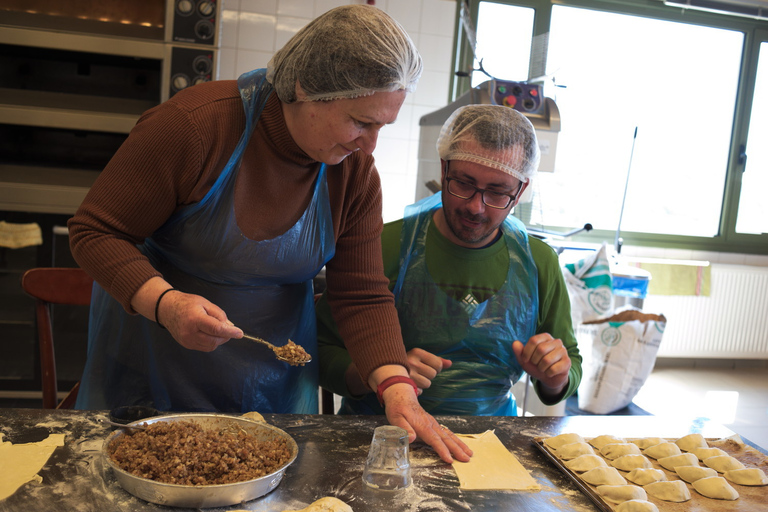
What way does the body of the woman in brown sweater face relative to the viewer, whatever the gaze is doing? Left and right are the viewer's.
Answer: facing the viewer and to the right of the viewer

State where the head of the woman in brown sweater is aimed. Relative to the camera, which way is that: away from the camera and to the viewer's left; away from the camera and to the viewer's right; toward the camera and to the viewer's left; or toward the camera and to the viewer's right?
toward the camera and to the viewer's right

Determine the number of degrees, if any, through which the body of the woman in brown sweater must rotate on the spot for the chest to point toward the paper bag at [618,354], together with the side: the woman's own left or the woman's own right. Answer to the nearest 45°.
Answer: approximately 90° to the woman's own left

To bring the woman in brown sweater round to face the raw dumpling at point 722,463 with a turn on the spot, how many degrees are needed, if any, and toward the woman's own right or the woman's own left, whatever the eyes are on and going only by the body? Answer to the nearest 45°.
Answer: approximately 45° to the woman's own left

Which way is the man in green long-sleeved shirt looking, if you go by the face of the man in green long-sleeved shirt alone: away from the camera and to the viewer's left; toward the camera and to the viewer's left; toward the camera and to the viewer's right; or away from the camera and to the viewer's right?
toward the camera and to the viewer's left

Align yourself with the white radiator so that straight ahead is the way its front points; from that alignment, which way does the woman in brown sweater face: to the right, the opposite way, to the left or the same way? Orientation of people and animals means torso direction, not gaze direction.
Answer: to the left

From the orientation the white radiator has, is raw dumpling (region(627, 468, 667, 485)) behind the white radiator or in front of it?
in front

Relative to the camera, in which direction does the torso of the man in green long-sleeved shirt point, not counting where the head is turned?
toward the camera

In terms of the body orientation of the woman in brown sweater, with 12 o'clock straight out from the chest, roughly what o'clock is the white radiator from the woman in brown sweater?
The white radiator is roughly at 9 o'clock from the woman in brown sweater.

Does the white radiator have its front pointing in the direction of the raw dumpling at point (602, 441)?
yes

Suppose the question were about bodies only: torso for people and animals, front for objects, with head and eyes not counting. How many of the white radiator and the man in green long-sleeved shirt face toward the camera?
2

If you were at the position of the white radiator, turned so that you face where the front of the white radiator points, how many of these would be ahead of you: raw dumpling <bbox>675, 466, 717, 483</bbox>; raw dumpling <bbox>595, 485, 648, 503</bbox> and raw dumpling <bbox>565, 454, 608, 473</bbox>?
3

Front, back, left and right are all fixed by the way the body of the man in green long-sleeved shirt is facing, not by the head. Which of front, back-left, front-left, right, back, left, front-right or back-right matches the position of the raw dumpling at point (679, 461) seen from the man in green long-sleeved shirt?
front-left

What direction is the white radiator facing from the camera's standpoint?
toward the camera
